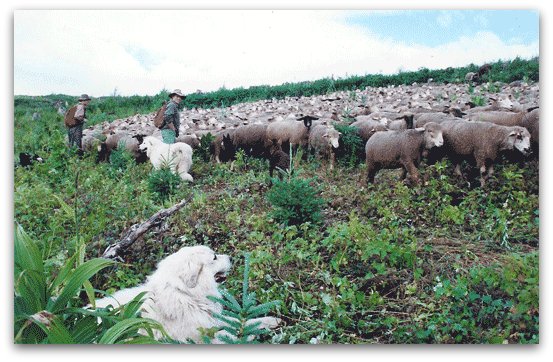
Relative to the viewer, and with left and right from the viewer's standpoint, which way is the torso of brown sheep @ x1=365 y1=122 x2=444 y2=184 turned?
facing to the right of the viewer

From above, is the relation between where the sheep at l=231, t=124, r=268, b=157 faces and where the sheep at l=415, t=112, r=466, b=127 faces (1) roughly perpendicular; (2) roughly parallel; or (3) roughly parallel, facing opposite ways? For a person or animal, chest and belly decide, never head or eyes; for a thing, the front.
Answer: roughly parallel

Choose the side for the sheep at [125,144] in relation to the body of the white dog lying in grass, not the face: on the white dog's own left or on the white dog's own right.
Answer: on the white dog's own left

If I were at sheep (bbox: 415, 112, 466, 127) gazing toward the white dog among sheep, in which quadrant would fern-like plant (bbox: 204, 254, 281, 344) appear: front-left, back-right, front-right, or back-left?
front-left

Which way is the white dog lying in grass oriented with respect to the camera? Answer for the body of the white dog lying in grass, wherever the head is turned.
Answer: to the viewer's right

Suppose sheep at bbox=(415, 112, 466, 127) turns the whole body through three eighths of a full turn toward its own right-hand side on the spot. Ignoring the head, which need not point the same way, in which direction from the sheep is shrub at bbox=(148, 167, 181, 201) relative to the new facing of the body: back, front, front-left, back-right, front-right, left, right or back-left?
front

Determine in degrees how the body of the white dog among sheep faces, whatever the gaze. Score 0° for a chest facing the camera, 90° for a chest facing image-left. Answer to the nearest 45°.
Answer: approximately 90°

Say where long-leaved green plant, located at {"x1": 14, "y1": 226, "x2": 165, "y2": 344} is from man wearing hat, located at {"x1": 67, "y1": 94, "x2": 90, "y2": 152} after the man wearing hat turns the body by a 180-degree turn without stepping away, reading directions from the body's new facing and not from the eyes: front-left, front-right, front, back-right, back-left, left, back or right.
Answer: left
